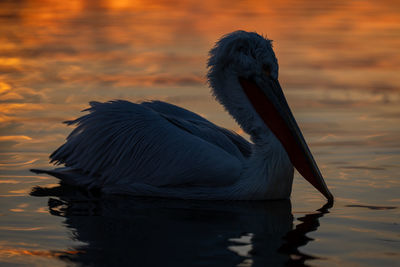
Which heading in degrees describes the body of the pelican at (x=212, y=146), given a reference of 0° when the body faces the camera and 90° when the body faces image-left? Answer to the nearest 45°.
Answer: approximately 270°
